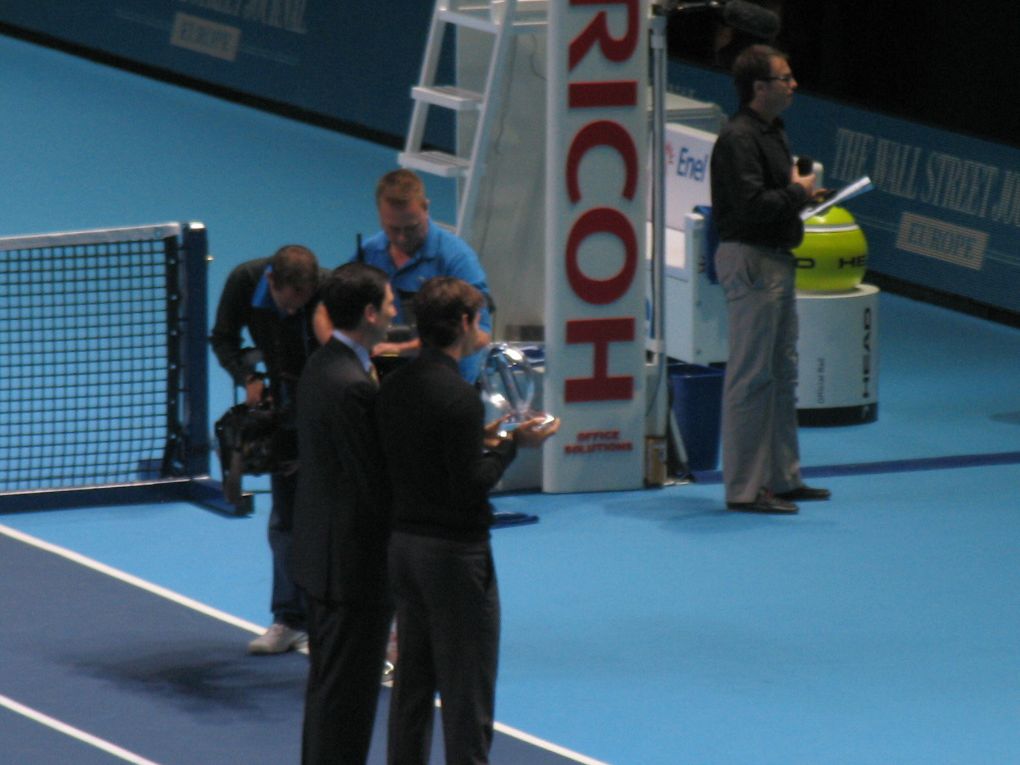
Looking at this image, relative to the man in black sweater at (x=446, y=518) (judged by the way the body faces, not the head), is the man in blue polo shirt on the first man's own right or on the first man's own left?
on the first man's own left

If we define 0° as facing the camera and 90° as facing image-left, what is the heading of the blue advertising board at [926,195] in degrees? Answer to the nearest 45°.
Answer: approximately 45°

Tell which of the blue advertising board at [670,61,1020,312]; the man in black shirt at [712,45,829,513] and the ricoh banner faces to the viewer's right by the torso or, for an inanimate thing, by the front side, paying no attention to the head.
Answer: the man in black shirt

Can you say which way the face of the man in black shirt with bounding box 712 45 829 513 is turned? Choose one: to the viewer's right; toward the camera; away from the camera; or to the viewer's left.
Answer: to the viewer's right

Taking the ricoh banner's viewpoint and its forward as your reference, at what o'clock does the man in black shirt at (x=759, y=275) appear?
The man in black shirt is roughly at 10 o'clock from the ricoh banner.

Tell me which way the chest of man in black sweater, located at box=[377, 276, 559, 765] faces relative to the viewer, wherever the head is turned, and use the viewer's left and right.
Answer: facing away from the viewer and to the right of the viewer

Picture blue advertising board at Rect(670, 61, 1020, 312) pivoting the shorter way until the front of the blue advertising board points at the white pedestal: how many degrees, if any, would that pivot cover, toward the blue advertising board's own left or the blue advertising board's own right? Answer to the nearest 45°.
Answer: approximately 45° to the blue advertising board's own left

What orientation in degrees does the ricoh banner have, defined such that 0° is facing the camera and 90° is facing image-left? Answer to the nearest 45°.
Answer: approximately 0°

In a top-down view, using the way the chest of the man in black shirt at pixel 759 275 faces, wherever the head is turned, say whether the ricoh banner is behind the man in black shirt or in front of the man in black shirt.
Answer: behind

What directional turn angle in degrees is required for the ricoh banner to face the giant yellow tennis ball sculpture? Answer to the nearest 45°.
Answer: approximately 135° to its left

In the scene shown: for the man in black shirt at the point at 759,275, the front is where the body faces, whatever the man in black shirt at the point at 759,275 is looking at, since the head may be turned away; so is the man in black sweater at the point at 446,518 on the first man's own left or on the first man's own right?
on the first man's own right

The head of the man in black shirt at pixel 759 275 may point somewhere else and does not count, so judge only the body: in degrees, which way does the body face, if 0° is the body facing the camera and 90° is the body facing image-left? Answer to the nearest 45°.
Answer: approximately 270°
